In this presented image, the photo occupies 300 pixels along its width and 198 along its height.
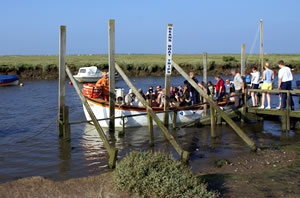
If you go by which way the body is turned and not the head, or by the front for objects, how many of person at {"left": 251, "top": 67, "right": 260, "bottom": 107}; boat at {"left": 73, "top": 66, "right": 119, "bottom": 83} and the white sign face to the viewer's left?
2

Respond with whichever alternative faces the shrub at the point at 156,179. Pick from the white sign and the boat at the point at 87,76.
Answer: the white sign

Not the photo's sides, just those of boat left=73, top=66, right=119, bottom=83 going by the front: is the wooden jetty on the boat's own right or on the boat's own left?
on the boat's own left

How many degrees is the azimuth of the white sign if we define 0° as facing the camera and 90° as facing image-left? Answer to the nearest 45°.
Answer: approximately 0°

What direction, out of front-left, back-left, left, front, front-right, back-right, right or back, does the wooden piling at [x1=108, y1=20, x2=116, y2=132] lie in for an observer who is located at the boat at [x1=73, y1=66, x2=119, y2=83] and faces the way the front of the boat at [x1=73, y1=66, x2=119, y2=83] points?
left

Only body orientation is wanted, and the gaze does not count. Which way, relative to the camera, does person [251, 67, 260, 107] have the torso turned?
to the viewer's left

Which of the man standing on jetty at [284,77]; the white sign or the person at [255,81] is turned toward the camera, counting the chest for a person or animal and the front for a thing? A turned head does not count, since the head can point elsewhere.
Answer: the white sign

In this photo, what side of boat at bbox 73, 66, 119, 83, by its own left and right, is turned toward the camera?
left

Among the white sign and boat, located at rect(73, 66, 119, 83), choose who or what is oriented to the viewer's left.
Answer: the boat
